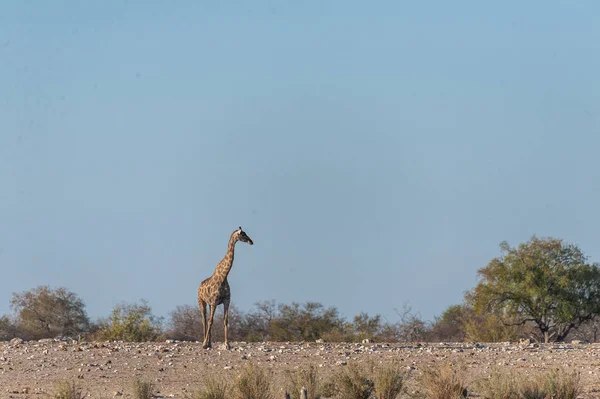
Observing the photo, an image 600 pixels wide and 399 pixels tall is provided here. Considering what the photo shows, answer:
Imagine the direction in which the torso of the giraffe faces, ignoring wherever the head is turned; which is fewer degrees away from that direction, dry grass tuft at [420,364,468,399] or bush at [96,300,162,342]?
the dry grass tuft

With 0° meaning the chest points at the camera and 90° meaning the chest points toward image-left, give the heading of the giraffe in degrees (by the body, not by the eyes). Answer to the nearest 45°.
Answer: approximately 315°

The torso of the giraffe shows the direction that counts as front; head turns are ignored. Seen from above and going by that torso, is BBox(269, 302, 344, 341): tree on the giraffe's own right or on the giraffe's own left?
on the giraffe's own left

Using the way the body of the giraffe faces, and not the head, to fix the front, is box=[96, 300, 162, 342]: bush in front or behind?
behind

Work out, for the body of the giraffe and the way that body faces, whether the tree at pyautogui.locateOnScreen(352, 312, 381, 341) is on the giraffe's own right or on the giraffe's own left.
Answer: on the giraffe's own left

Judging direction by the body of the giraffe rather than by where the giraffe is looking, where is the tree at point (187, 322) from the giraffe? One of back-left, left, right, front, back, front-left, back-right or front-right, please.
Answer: back-left
